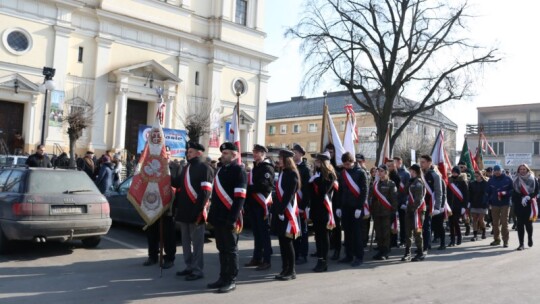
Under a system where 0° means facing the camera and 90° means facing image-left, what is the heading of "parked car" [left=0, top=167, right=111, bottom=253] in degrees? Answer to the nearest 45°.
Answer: approximately 135°

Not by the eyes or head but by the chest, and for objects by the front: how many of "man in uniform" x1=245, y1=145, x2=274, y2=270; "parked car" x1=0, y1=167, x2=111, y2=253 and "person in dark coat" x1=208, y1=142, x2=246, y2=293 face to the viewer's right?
0

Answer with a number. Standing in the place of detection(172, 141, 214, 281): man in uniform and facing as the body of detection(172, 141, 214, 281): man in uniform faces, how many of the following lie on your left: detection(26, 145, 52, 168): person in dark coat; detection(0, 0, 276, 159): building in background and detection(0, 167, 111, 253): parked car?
0

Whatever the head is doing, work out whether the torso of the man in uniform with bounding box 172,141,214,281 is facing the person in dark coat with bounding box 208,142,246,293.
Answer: no

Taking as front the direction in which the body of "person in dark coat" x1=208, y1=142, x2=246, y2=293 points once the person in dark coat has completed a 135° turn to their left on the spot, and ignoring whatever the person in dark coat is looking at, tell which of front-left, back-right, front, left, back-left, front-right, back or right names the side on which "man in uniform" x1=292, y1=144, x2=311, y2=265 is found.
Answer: front-left

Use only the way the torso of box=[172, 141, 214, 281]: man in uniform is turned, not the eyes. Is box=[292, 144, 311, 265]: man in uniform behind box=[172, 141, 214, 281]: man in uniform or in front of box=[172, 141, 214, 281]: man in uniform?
behind

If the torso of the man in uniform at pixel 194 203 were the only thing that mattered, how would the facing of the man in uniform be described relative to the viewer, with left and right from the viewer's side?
facing the viewer and to the left of the viewer

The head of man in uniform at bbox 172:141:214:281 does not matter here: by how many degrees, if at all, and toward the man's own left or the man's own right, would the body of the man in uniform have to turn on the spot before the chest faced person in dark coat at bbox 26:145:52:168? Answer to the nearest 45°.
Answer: approximately 90° to the man's own right

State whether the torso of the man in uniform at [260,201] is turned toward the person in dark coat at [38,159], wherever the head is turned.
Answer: no

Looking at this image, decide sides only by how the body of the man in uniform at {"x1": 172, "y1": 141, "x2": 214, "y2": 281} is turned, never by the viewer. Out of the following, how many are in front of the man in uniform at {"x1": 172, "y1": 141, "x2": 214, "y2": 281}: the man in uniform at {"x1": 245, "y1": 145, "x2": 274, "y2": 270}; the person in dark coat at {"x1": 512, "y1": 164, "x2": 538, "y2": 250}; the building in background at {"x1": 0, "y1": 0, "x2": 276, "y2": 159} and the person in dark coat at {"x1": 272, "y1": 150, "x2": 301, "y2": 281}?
0

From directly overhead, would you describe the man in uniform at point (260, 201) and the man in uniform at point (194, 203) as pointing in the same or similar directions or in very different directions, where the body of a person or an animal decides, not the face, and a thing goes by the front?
same or similar directions

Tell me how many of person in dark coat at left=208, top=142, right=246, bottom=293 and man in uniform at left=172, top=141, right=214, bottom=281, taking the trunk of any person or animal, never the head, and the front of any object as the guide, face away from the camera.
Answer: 0

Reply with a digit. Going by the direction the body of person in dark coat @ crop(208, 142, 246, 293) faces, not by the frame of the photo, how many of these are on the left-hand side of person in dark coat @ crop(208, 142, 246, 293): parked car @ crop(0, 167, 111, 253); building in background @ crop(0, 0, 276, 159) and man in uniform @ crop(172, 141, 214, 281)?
0

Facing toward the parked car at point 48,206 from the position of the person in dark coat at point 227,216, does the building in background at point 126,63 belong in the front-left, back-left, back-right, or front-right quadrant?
front-right

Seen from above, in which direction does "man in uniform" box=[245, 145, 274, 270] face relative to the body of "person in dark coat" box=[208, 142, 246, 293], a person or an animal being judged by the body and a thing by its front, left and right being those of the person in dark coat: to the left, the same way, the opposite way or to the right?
the same way

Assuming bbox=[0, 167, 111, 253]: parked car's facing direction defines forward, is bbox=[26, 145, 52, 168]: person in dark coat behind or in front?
in front

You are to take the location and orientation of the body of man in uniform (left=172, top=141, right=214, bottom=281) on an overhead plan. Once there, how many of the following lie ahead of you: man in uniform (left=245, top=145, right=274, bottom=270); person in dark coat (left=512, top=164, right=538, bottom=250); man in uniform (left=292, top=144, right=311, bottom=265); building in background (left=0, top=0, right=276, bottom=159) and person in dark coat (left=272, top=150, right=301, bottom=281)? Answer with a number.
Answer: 0

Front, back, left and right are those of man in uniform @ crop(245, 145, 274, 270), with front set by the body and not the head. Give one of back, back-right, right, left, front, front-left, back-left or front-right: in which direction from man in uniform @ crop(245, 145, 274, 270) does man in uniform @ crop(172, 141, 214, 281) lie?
front

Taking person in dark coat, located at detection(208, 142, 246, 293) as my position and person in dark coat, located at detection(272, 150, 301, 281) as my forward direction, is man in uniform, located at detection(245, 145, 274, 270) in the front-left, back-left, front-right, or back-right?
front-left

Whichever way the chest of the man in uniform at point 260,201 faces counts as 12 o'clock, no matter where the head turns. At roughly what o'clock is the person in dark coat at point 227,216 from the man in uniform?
The person in dark coat is roughly at 11 o'clock from the man in uniform.
